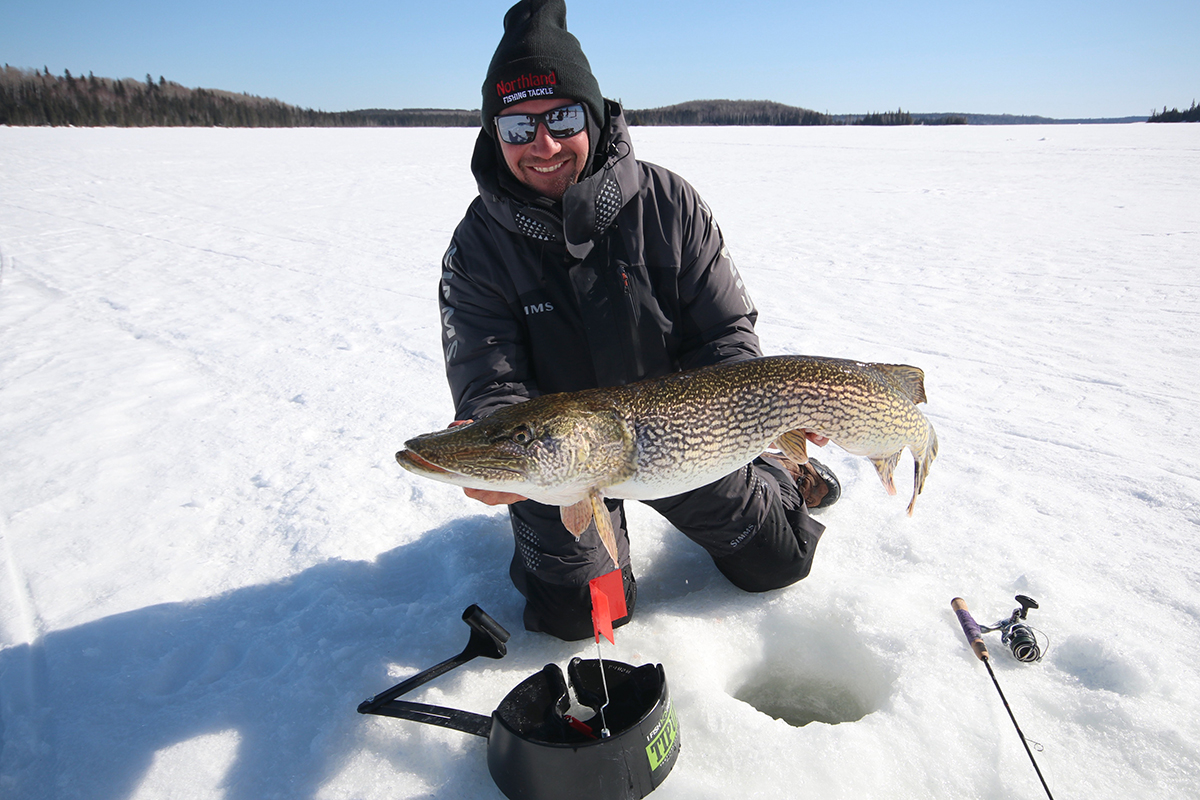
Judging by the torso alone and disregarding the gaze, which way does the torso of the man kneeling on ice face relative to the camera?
toward the camera

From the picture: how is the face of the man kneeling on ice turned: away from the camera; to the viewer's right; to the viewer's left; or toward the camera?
toward the camera

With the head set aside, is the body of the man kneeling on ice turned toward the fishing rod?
no
